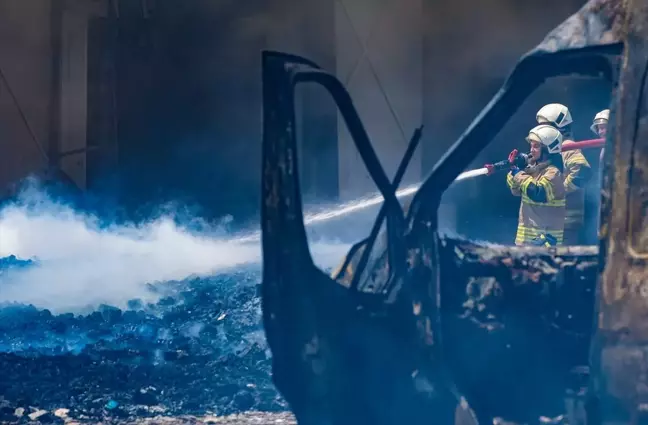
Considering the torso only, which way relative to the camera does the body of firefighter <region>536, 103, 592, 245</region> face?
to the viewer's left

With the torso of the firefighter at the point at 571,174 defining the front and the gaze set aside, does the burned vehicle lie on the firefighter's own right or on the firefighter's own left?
on the firefighter's own left

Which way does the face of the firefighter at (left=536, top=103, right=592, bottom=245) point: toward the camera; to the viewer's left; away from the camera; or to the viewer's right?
to the viewer's left

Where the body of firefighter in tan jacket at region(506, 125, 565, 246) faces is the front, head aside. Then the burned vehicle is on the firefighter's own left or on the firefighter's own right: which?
on the firefighter's own left

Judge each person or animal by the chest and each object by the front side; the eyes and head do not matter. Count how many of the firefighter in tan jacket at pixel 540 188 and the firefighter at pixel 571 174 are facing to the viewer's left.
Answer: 2

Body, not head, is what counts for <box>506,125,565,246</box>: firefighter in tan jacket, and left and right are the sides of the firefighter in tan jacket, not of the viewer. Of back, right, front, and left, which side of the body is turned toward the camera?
left
